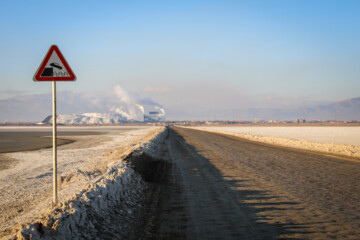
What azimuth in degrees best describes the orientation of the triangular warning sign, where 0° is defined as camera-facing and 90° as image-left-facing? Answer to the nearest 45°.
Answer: approximately 0°
